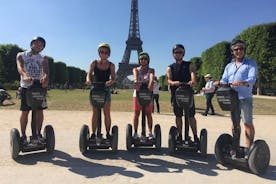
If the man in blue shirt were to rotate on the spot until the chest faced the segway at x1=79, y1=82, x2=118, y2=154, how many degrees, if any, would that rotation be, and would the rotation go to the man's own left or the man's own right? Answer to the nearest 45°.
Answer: approximately 45° to the man's own right

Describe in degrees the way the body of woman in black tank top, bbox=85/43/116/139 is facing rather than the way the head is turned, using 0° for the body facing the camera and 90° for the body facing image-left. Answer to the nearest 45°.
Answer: approximately 0°

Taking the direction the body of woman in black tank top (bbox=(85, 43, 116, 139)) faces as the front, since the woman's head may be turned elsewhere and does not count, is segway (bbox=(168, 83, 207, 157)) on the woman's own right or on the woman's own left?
on the woman's own left

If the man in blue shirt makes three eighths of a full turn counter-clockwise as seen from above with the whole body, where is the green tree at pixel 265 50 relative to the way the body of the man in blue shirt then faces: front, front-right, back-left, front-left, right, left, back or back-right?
left

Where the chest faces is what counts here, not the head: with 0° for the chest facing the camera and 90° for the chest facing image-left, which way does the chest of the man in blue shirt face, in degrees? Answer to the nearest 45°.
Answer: approximately 45°

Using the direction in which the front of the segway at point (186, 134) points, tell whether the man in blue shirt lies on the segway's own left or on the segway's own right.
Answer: on the segway's own left

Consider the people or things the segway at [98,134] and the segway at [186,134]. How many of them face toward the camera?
2

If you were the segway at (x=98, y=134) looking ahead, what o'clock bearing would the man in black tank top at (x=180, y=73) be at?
The man in black tank top is roughly at 9 o'clock from the segway.

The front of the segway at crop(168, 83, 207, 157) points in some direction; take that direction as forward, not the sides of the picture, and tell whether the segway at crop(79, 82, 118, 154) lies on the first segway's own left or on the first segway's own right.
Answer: on the first segway's own right
